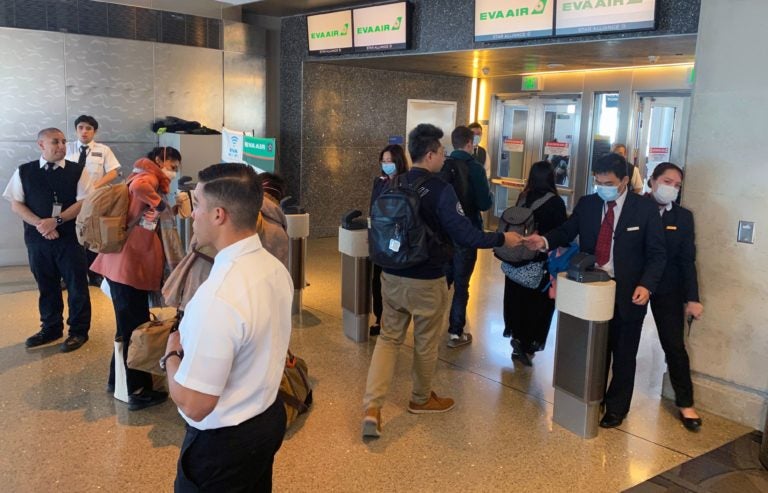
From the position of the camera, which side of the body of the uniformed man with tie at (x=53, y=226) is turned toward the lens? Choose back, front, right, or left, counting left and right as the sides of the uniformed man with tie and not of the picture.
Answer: front

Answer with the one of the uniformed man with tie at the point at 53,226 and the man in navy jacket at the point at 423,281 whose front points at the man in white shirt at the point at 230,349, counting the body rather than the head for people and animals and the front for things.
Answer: the uniformed man with tie

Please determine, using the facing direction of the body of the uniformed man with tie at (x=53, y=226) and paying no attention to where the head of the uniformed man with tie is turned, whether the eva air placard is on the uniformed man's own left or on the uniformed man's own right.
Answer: on the uniformed man's own left

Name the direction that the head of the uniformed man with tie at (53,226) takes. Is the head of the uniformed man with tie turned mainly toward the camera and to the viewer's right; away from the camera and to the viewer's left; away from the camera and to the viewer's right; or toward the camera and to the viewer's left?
toward the camera and to the viewer's right

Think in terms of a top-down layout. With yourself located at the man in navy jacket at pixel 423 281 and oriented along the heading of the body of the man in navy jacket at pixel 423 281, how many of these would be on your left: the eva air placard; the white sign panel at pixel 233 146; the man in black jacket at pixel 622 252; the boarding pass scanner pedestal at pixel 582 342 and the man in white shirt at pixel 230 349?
2

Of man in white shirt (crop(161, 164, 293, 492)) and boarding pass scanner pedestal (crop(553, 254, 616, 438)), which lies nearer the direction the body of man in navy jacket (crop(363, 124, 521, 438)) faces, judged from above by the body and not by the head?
the boarding pass scanner pedestal

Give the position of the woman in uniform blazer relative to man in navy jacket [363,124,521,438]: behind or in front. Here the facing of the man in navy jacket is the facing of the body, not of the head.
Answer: in front

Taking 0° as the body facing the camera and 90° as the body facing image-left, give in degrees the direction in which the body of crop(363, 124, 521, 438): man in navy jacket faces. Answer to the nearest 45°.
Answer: approximately 225°

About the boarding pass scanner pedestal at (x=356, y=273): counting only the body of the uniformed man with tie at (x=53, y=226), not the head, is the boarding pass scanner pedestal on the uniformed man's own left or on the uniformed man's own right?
on the uniformed man's own left

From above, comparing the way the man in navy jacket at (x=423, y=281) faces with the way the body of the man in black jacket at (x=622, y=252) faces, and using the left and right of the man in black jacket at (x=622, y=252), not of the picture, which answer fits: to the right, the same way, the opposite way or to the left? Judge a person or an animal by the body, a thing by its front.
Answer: the opposite way

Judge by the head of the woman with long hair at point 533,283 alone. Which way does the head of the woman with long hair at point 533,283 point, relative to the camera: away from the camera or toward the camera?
away from the camera

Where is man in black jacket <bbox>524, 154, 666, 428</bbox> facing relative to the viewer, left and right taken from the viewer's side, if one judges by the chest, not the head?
facing the viewer and to the left of the viewer

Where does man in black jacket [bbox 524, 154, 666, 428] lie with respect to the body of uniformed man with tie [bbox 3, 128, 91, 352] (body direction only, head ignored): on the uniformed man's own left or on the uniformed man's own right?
on the uniformed man's own left

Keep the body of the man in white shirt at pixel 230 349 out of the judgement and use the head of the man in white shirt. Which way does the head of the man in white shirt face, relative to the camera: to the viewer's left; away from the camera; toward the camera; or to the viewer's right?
to the viewer's left

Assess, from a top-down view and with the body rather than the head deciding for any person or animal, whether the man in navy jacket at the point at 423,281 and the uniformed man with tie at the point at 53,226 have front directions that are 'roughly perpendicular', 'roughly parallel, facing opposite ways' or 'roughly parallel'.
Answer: roughly perpendicular

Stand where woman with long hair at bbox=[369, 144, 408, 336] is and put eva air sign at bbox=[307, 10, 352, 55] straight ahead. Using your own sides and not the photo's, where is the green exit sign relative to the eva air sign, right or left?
right

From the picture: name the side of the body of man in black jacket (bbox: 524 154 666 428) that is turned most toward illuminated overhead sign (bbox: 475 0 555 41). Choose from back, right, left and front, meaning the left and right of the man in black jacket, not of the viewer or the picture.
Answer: right

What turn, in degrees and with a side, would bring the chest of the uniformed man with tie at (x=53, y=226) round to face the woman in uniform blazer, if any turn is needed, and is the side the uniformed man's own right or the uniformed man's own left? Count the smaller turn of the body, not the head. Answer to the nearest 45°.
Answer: approximately 45° to the uniformed man's own left

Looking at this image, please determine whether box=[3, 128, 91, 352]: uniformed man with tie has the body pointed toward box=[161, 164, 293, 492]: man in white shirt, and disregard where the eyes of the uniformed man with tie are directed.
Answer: yes
